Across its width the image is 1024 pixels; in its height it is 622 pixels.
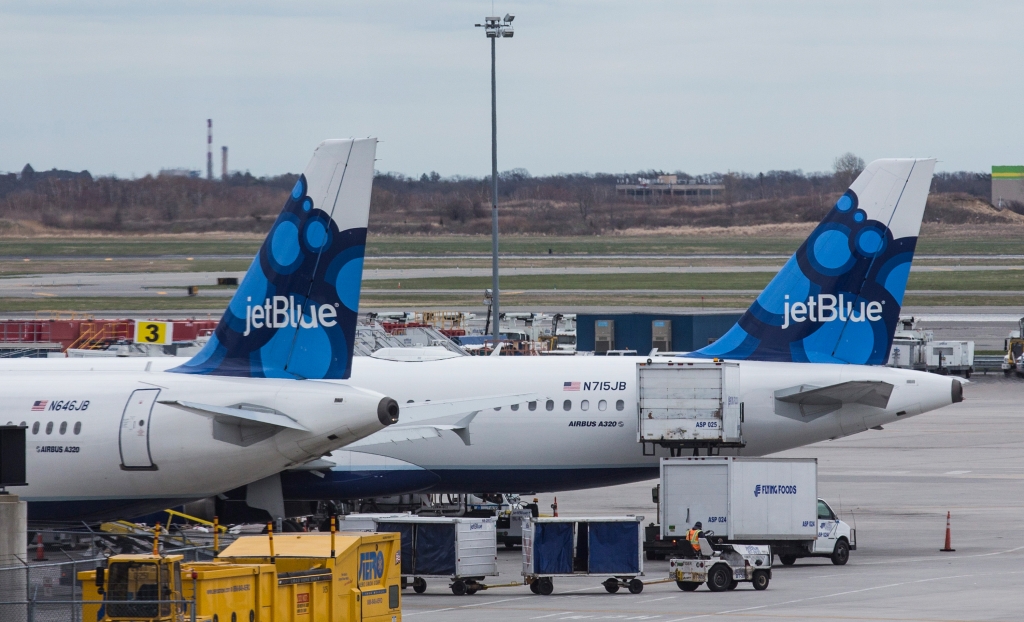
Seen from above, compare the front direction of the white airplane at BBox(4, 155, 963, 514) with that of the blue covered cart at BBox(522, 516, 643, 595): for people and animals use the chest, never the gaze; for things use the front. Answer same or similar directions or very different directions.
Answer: very different directions

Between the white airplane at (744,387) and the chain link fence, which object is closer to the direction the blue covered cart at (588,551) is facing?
the white airplane

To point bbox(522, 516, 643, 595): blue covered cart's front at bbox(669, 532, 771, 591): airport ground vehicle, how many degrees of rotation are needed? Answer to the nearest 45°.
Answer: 0° — it already faces it

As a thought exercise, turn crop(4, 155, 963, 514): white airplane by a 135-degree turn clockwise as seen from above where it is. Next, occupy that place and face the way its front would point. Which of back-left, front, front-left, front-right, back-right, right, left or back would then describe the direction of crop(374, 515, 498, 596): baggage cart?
back

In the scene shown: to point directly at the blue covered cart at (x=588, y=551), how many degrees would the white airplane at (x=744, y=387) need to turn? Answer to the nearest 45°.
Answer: approximately 45° to its left

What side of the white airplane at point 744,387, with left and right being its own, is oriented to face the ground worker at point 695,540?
left

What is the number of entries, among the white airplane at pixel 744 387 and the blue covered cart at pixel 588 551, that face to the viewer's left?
1

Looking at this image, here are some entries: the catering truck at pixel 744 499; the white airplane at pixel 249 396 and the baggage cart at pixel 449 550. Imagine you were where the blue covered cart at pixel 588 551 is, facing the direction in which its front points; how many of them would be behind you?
2

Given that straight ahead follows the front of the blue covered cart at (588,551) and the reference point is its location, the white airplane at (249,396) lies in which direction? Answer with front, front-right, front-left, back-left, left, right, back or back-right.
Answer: back

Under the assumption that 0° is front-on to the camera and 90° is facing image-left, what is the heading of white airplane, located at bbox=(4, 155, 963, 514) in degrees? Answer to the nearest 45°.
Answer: approximately 90°

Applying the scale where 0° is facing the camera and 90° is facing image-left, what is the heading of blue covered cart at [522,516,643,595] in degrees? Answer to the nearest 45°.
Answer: approximately 270°

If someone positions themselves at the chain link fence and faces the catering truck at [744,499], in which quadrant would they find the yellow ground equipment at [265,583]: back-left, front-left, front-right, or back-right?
front-right

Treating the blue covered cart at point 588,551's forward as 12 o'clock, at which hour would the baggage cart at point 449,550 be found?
The baggage cart is roughly at 6 o'clock from the blue covered cart.
